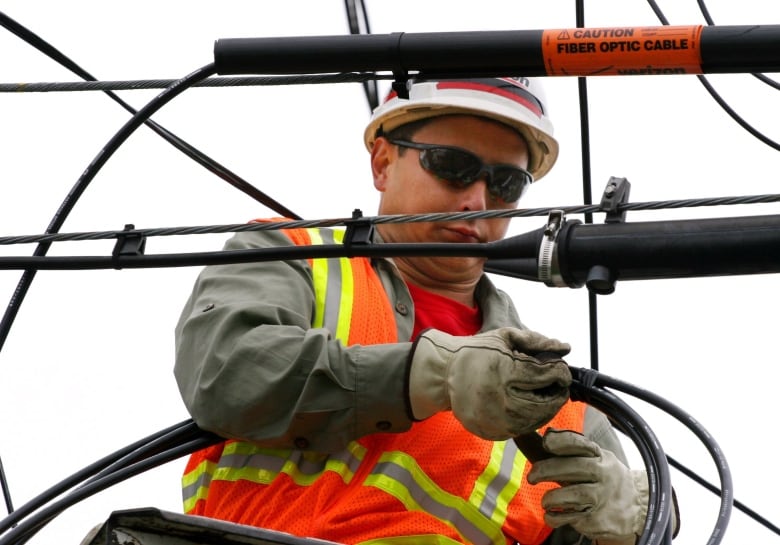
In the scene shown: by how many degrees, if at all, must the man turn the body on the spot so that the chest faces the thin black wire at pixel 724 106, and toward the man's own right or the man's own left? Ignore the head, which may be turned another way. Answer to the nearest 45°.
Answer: approximately 90° to the man's own left

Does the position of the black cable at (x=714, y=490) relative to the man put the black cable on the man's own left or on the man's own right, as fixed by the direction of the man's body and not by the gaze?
on the man's own left

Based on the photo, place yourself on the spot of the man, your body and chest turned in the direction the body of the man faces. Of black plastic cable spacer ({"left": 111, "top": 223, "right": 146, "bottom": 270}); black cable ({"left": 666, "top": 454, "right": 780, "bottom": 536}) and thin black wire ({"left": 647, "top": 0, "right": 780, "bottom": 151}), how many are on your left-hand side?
2

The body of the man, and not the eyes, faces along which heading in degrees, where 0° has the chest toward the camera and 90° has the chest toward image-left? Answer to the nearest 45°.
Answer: approximately 315°

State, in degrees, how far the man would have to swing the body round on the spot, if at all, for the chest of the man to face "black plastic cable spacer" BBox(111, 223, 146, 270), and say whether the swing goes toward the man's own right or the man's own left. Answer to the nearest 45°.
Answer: approximately 90° to the man's own right
